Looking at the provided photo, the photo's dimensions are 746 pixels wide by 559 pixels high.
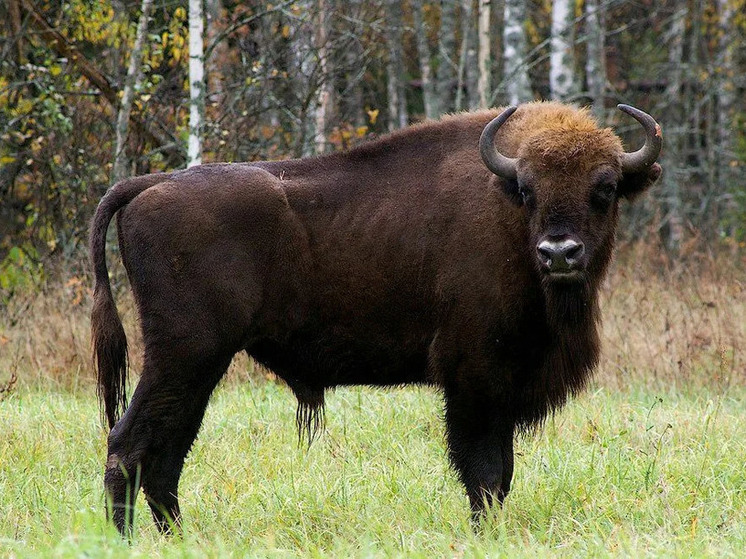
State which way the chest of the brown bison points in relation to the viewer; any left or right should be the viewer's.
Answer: facing to the right of the viewer

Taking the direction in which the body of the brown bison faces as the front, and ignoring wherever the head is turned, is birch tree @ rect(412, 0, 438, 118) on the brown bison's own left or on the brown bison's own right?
on the brown bison's own left

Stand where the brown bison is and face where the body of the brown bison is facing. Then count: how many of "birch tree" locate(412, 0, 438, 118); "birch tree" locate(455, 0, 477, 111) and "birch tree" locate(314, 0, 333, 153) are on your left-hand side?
3

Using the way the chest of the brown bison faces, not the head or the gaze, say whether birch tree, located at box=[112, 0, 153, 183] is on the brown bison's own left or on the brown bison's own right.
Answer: on the brown bison's own left

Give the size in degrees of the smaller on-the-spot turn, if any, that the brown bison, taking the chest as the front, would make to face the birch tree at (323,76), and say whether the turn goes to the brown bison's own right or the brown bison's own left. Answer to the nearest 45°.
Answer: approximately 90° to the brown bison's own left

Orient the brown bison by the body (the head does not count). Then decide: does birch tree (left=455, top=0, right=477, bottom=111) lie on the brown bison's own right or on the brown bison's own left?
on the brown bison's own left
